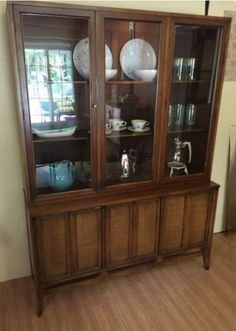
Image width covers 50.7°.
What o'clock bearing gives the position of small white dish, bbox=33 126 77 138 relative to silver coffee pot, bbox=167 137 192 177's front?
The small white dish is roughly at 11 o'clock from the silver coffee pot.

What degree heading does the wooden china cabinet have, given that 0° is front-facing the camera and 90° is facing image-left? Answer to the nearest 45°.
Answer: approximately 315°

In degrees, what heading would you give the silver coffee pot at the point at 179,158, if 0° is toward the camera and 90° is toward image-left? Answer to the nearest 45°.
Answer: approximately 90°
